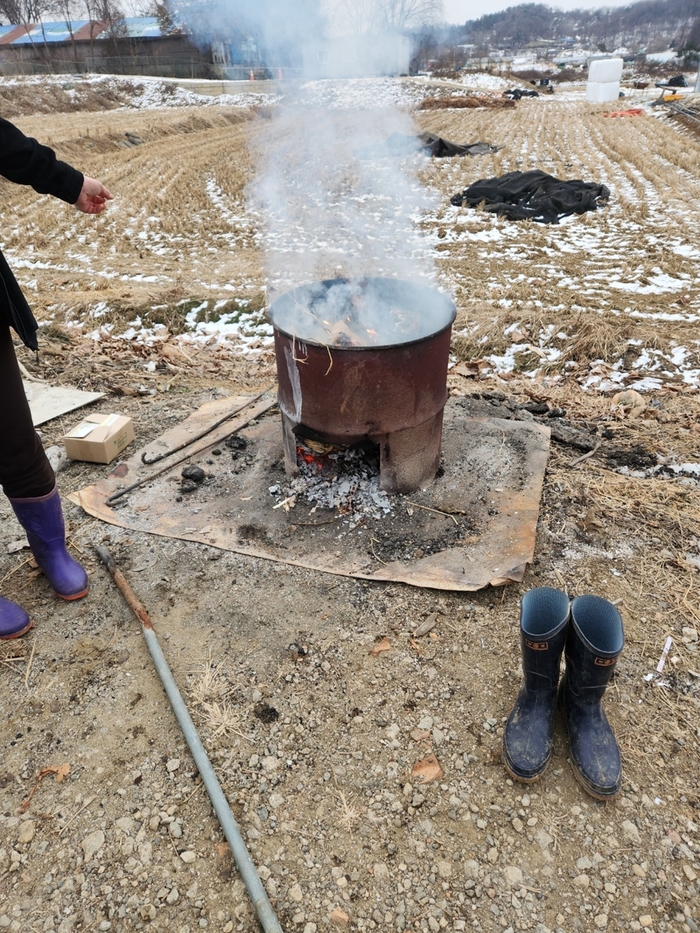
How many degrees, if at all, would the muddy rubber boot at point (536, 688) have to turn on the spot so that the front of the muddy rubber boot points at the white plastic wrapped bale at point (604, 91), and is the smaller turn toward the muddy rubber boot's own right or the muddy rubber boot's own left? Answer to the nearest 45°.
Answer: approximately 180°

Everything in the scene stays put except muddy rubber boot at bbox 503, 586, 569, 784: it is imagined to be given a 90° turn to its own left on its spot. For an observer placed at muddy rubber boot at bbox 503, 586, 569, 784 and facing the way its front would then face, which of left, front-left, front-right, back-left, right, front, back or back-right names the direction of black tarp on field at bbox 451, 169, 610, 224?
left

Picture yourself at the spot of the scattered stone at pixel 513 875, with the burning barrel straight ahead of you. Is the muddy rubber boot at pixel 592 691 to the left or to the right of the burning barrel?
right

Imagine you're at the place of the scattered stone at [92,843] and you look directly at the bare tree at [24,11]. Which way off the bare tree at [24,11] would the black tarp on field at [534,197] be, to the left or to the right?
right

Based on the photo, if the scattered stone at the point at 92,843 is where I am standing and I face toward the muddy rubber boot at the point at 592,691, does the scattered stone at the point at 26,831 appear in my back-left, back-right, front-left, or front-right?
back-left

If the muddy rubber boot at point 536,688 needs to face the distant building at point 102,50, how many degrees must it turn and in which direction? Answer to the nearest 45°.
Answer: approximately 135° to its right

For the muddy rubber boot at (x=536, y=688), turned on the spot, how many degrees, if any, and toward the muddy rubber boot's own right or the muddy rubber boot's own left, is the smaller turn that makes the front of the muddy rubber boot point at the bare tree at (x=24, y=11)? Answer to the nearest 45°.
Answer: approximately 135° to the muddy rubber boot's own right

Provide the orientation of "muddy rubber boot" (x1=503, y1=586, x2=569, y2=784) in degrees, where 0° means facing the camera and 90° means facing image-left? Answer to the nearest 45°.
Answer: approximately 0°

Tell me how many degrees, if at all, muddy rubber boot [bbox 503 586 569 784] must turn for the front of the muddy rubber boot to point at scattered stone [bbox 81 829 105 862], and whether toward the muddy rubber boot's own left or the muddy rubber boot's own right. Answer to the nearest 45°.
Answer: approximately 45° to the muddy rubber boot's own right

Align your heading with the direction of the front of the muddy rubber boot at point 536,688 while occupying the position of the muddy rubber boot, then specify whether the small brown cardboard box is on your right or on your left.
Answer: on your right

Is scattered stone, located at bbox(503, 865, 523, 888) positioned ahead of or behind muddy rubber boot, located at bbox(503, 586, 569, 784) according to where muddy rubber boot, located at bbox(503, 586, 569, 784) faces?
ahead

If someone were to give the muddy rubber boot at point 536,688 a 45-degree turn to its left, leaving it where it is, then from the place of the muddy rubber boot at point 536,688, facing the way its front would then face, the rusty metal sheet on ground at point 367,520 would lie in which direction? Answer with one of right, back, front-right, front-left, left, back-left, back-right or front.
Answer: back

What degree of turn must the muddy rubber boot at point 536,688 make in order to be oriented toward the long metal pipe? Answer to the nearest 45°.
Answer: approximately 45° to its right

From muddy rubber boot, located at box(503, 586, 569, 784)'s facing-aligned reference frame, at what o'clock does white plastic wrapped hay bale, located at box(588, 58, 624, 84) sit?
The white plastic wrapped hay bale is roughly at 6 o'clock from the muddy rubber boot.

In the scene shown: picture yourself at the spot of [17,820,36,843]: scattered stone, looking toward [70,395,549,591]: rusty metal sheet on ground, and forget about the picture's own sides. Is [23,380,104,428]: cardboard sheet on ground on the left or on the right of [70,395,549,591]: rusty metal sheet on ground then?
left
